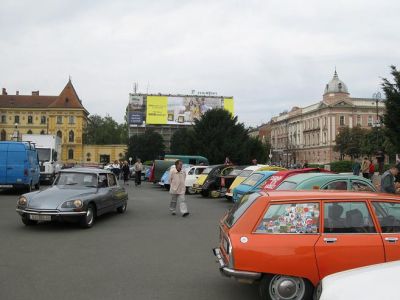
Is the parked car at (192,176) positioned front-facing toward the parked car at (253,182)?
no

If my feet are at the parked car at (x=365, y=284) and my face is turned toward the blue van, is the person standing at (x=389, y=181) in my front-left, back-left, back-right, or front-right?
front-right

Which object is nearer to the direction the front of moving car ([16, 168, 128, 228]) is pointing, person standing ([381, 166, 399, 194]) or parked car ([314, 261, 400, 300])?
the parked car

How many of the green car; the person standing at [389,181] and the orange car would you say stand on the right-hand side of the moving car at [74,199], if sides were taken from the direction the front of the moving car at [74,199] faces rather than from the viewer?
0

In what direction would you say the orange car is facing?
to the viewer's right

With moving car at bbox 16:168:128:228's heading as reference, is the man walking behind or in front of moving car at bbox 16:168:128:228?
behind

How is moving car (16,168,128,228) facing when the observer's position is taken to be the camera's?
facing the viewer and to the left of the viewer

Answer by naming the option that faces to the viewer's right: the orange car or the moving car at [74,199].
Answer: the orange car

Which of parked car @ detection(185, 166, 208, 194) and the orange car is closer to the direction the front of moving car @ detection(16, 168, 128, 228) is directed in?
the orange car
